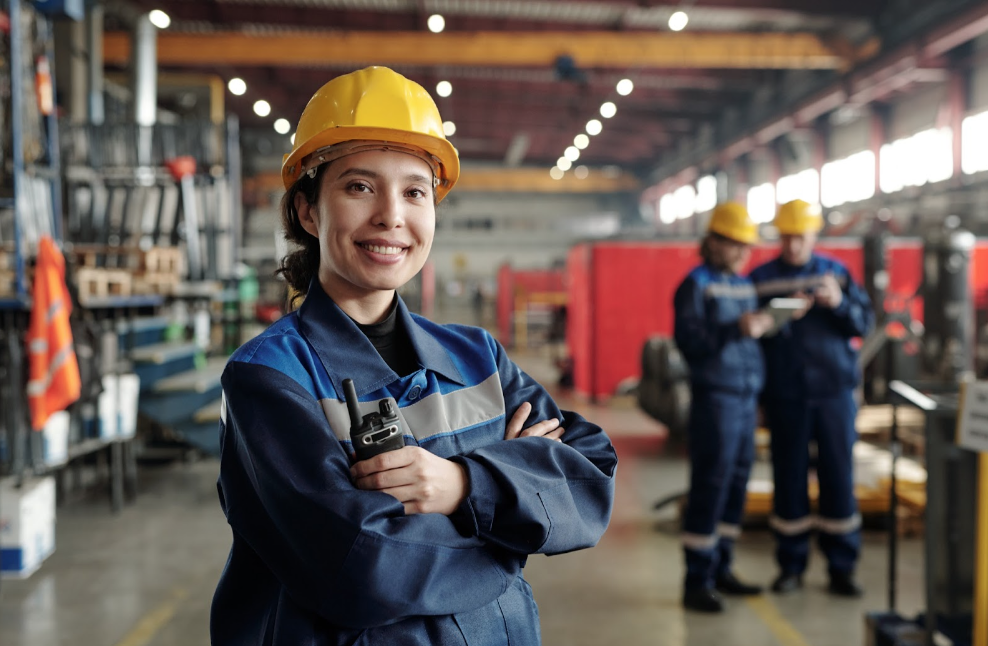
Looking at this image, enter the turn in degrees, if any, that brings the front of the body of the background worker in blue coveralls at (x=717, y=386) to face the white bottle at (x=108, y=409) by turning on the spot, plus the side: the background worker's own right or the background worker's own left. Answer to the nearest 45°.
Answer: approximately 135° to the background worker's own right

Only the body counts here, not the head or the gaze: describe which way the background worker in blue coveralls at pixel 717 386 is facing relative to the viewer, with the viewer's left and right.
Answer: facing the viewer and to the right of the viewer

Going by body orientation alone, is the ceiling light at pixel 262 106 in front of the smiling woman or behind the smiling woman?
behind

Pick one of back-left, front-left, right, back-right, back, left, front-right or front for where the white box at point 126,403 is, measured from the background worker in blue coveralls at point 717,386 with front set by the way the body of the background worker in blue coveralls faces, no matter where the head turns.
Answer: back-right

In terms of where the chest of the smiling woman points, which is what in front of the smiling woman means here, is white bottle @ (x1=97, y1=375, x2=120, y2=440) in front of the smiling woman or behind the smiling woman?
behind

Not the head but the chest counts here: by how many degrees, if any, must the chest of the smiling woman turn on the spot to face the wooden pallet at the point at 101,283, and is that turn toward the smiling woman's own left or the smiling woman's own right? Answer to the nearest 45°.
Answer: approximately 180°

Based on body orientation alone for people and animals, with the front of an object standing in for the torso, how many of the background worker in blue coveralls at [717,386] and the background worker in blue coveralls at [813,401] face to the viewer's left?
0

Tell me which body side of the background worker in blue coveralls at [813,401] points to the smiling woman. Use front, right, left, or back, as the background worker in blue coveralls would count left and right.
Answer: front

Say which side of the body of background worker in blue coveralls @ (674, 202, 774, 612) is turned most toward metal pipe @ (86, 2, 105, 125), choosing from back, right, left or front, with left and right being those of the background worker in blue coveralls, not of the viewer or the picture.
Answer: back

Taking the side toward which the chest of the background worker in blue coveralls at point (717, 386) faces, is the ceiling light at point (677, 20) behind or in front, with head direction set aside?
behind

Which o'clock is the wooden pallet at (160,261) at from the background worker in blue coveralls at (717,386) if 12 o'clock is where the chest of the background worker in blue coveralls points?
The wooden pallet is roughly at 5 o'clock from the background worker in blue coveralls.

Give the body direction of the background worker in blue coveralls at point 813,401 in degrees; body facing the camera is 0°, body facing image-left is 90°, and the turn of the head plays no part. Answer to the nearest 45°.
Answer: approximately 0°
